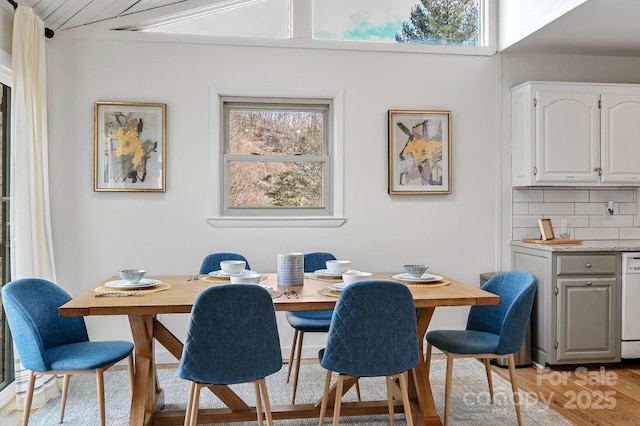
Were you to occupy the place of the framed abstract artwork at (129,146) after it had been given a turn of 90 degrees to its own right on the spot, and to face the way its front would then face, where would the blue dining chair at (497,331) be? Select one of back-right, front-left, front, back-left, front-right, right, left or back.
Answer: back-left

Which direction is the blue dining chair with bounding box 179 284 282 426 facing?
away from the camera

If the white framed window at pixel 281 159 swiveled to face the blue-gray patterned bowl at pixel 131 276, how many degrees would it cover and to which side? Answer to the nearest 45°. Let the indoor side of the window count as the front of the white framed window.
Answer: approximately 45° to its right

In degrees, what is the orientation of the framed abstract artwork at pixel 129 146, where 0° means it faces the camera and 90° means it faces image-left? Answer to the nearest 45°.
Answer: approximately 0°

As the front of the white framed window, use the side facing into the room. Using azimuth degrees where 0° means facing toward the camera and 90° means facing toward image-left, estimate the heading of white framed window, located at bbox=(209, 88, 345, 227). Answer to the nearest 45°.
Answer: approximately 0°

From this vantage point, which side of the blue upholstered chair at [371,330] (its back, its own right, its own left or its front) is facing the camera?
back

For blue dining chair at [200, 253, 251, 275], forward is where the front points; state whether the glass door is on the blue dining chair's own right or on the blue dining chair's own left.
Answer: on the blue dining chair's own right

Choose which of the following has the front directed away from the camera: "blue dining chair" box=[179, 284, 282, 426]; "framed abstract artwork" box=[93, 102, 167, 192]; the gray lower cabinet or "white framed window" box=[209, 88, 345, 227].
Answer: the blue dining chair

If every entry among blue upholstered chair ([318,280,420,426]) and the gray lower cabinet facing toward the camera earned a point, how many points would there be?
1

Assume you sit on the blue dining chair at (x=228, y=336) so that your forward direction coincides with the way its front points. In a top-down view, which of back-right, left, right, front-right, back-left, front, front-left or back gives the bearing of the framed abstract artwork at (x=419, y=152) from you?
front-right

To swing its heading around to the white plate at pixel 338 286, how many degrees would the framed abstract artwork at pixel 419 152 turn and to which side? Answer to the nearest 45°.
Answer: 0° — it already faces it
